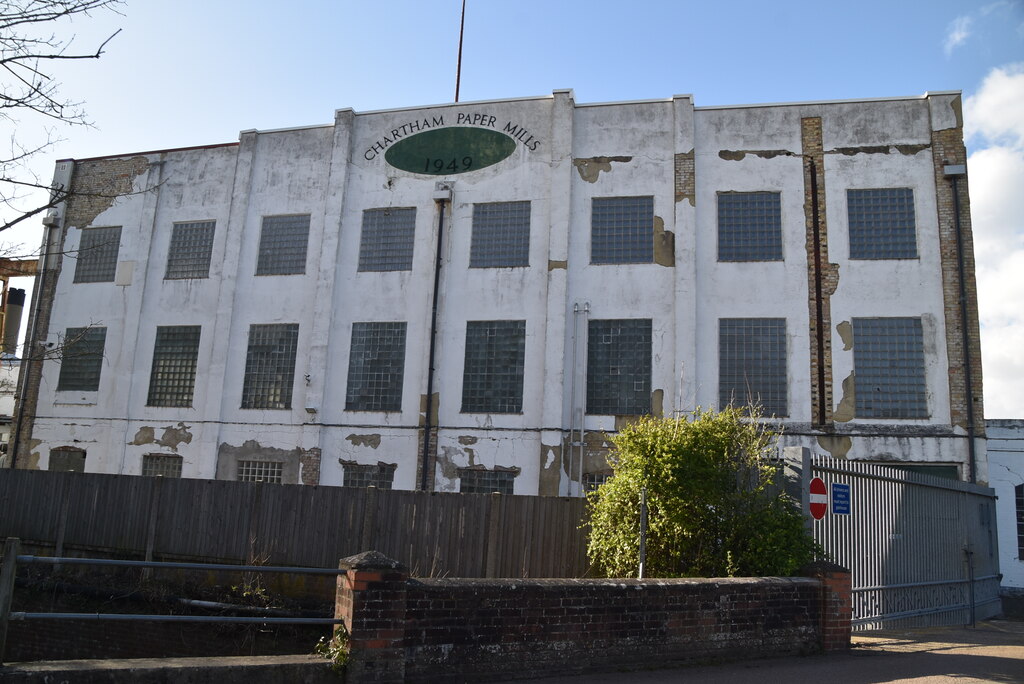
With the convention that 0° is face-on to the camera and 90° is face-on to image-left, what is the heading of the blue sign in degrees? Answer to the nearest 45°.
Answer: approximately 0°

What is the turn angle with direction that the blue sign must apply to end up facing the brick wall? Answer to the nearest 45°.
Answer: approximately 45° to its right

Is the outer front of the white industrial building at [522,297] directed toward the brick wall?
yes

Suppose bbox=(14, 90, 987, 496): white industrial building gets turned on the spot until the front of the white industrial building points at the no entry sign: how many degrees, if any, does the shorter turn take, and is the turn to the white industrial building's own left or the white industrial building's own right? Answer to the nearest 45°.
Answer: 0° — it already faces it

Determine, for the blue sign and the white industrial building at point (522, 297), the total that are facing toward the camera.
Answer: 2

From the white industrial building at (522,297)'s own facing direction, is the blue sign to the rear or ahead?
ahead

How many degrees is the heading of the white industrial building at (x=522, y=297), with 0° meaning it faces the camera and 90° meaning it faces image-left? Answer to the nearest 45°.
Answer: approximately 0°

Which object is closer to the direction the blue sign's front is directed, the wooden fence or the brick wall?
the brick wall

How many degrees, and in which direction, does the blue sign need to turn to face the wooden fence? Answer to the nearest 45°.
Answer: approximately 90° to its right
